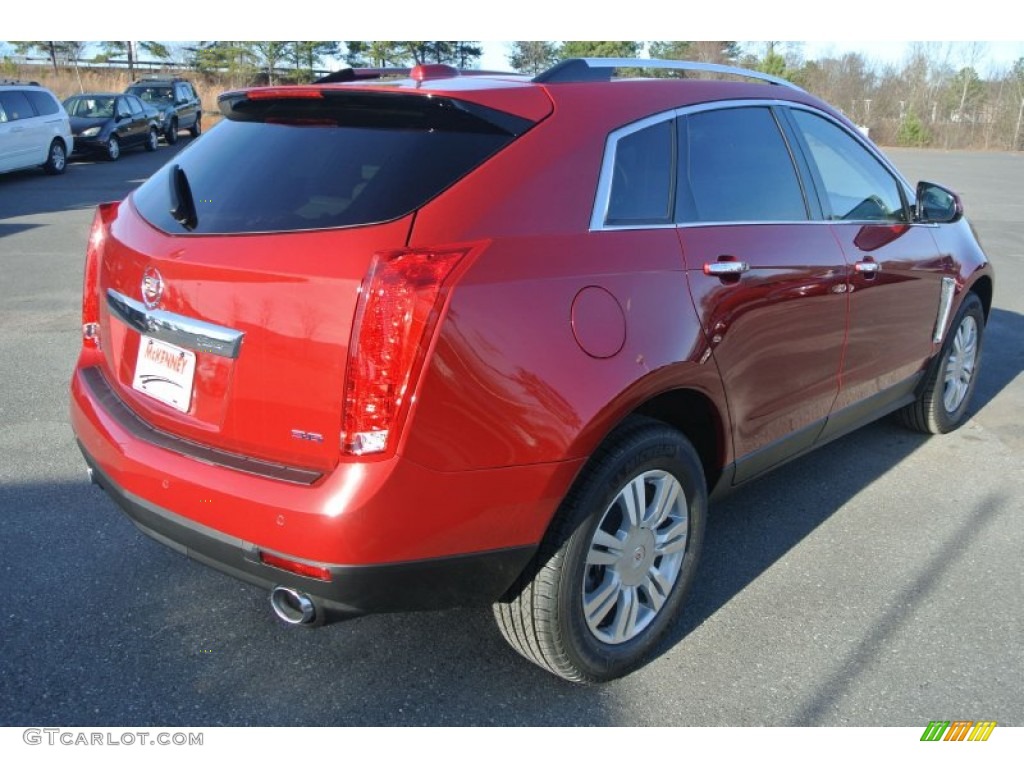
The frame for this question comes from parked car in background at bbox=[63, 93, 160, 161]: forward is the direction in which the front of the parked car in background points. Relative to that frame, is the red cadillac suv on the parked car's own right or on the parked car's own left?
on the parked car's own left

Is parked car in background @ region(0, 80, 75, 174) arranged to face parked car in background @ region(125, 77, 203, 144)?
no

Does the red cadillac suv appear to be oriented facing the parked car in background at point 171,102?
no

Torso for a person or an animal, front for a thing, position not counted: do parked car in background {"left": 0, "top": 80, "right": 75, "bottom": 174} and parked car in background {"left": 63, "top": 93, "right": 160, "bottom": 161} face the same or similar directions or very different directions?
same or similar directions

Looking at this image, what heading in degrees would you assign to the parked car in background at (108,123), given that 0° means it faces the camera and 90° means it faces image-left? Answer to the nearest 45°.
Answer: approximately 45°

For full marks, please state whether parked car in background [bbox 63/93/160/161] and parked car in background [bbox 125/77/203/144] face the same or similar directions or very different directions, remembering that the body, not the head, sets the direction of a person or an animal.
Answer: same or similar directions

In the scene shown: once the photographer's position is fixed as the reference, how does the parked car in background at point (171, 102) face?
facing the viewer and to the left of the viewer

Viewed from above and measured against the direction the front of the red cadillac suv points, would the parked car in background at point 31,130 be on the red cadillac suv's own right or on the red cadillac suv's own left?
on the red cadillac suv's own left

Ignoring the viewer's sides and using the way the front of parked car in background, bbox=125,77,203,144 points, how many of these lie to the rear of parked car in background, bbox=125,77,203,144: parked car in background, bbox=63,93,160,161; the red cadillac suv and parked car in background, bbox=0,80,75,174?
0

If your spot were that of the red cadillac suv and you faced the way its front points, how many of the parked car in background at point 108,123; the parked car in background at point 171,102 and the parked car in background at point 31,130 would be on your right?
0

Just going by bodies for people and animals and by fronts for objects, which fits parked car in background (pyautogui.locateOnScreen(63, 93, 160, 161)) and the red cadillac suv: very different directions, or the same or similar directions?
very different directions

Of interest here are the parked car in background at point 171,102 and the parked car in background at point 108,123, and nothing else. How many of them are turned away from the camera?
0

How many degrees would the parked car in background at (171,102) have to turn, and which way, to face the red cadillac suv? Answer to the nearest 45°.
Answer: approximately 45° to its left

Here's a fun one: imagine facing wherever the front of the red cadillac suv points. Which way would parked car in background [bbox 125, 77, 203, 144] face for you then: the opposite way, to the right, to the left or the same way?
the opposite way

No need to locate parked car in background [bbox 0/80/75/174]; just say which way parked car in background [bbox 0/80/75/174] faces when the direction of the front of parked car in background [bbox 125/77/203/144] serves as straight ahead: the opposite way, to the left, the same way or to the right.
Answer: the same way

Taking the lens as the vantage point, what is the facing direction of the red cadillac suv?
facing away from the viewer and to the right of the viewer

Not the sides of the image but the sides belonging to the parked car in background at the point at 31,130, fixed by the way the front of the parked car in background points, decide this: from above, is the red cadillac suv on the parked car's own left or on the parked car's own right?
on the parked car's own left
